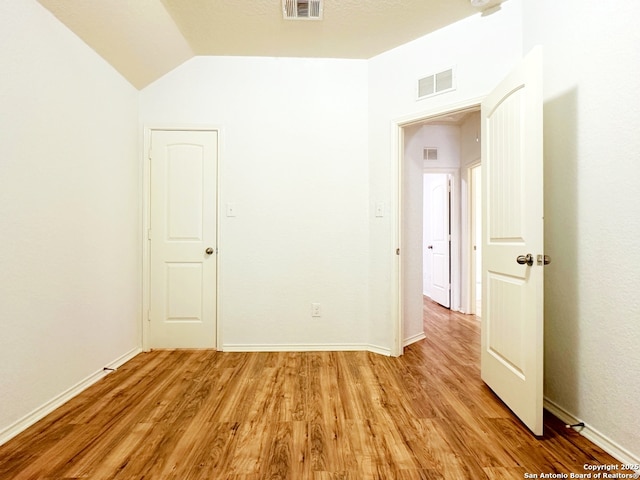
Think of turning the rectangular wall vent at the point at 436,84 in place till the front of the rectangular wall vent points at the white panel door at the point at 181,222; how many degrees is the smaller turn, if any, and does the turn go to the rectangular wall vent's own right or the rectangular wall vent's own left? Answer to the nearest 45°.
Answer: approximately 45° to the rectangular wall vent's own right

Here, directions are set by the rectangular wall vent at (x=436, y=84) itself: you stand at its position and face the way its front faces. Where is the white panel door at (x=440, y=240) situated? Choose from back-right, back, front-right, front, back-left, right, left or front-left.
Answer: back-right

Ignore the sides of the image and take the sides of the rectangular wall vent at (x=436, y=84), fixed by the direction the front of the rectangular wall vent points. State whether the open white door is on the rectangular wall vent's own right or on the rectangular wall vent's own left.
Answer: on the rectangular wall vent's own left

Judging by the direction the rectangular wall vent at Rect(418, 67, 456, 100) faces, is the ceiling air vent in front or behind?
in front

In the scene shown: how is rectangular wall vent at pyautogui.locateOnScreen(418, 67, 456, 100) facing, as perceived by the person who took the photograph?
facing the viewer and to the left of the viewer
